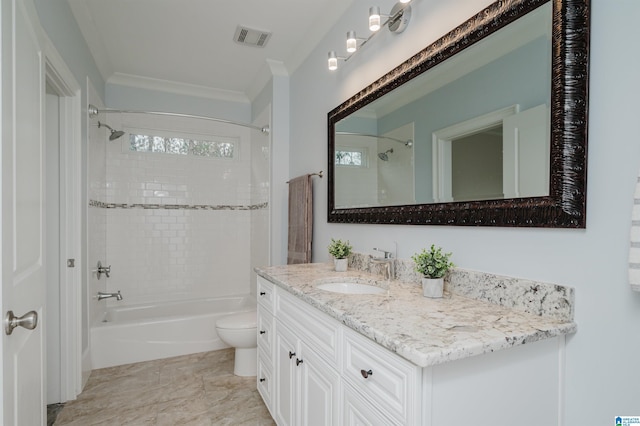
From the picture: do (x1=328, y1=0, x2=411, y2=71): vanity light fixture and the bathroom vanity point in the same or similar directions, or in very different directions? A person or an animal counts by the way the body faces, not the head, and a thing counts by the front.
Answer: same or similar directions

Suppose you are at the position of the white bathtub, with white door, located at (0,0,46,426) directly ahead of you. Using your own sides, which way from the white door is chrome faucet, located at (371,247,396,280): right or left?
left

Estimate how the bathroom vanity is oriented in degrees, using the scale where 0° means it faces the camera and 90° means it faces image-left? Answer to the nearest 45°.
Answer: approximately 45°

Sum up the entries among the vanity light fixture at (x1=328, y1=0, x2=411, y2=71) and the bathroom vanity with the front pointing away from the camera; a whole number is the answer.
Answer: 0

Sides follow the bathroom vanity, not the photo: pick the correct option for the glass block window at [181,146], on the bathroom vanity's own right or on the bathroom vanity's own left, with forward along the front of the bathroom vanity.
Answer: on the bathroom vanity's own right

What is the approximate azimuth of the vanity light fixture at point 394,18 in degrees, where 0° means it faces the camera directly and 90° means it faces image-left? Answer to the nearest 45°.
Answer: approximately 45°

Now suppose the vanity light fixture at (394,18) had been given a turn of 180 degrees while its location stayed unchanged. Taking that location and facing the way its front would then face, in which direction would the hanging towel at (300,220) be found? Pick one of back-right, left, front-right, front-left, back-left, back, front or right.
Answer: left

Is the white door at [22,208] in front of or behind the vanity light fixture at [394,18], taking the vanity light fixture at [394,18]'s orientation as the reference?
in front
